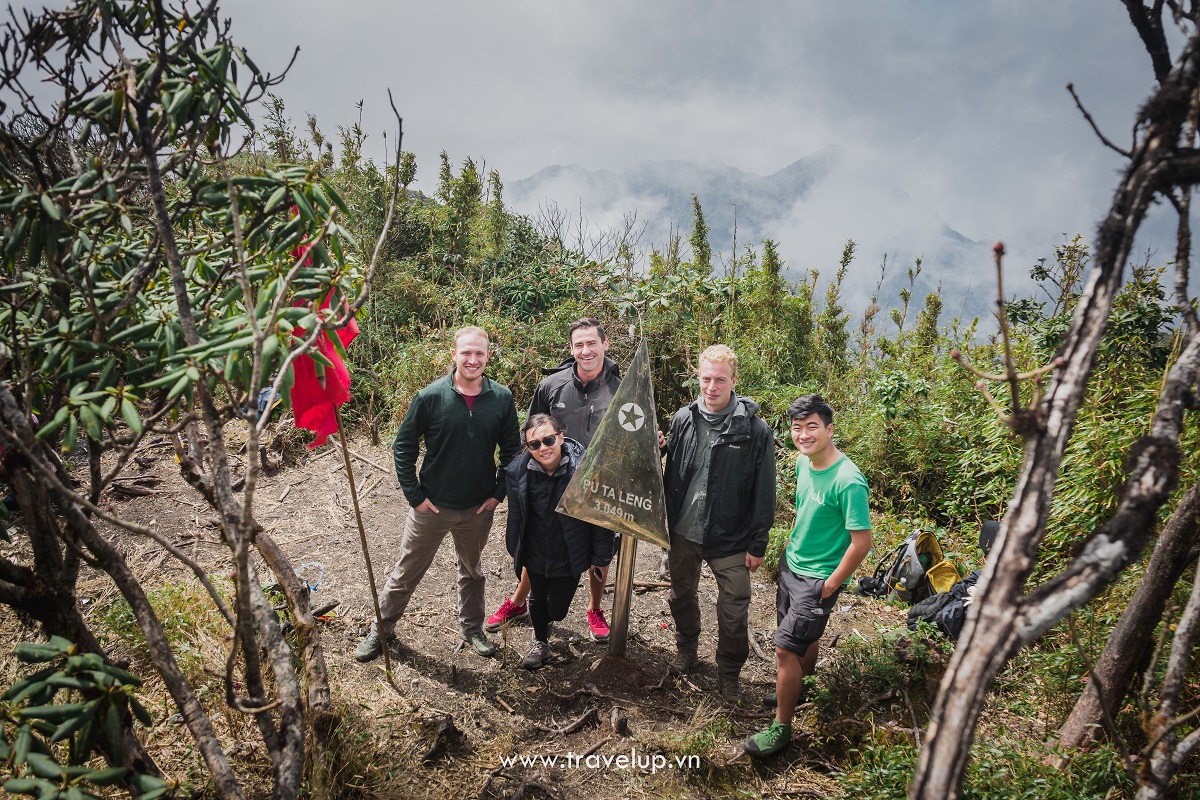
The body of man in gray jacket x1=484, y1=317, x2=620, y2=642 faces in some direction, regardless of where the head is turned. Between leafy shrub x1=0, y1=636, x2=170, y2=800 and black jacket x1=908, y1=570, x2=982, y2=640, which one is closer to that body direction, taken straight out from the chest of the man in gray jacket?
the leafy shrub

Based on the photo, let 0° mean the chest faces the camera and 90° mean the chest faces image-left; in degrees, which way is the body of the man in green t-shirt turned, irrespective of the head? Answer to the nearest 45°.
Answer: approximately 45°

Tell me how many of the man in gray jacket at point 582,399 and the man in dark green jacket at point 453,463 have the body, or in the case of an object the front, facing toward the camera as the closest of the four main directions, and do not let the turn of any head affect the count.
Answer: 2
